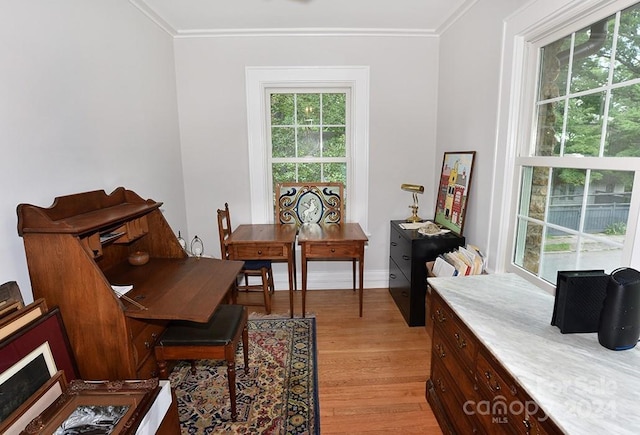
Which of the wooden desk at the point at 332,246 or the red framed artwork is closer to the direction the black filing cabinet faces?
the wooden desk

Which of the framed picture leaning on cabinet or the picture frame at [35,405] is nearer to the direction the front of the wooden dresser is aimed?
the picture frame

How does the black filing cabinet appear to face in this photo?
to the viewer's left

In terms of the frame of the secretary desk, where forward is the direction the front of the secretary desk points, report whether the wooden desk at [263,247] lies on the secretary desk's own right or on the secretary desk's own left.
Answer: on the secretary desk's own left

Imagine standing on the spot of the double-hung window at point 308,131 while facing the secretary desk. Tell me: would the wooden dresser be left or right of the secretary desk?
left

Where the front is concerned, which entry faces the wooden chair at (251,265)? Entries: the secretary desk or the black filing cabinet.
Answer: the black filing cabinet

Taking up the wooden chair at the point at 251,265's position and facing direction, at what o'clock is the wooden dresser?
The wooden dresser is roughly at 2 o'clock from the wooden chair.

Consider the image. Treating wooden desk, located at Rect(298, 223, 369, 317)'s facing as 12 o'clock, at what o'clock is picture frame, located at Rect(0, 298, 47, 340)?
The picture frame is roughly at 1 o'clock from the wooden desk.

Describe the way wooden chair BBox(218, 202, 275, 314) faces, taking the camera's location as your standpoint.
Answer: facing to the right of the viewer

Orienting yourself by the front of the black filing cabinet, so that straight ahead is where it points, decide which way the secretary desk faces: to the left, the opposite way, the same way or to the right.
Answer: the opposite way

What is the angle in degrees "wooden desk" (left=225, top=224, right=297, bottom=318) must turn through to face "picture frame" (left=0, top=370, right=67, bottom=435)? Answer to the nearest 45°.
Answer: approximately 45° to its right

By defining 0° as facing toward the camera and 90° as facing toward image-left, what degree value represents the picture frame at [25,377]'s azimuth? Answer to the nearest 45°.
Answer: approximately 315°
